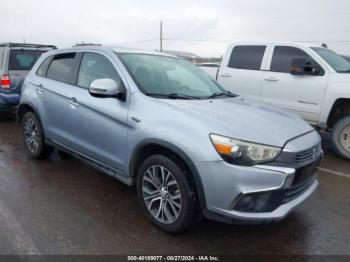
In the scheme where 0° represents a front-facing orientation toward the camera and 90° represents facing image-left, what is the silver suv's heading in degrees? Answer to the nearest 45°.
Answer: approximately 315°

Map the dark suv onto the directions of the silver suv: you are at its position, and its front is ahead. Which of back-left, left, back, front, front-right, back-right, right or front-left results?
back

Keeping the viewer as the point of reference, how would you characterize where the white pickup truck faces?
facing the viewer and to the right of the viewer

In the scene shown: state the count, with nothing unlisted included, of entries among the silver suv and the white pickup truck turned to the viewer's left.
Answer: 0

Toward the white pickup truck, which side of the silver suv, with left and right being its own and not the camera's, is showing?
left

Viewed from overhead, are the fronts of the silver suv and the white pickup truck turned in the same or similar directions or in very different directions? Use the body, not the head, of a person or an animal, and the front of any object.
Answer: same or similar directions

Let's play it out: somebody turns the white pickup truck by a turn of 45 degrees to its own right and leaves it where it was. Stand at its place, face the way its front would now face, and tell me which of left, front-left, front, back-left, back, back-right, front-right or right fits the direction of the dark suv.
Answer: right
